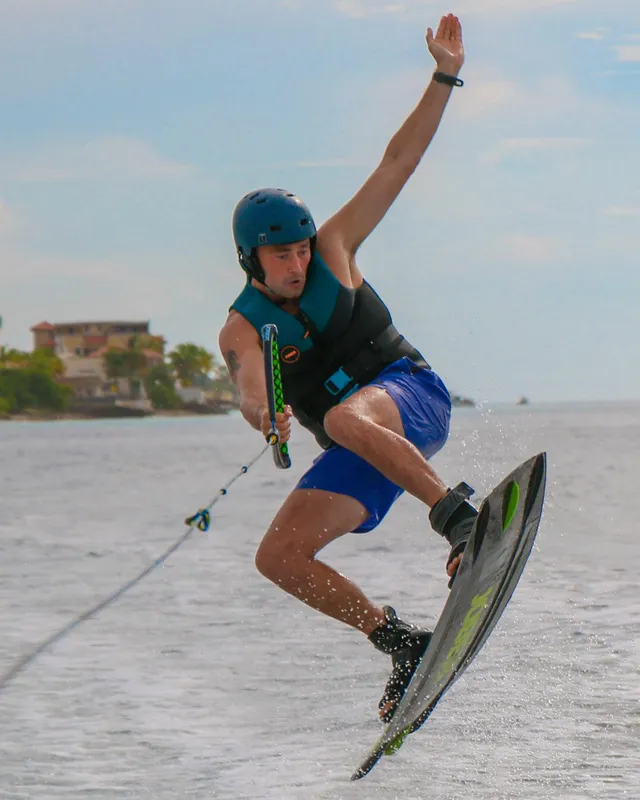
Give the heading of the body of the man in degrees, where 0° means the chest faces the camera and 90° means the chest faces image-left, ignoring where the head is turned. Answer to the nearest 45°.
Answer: approximately 45°
